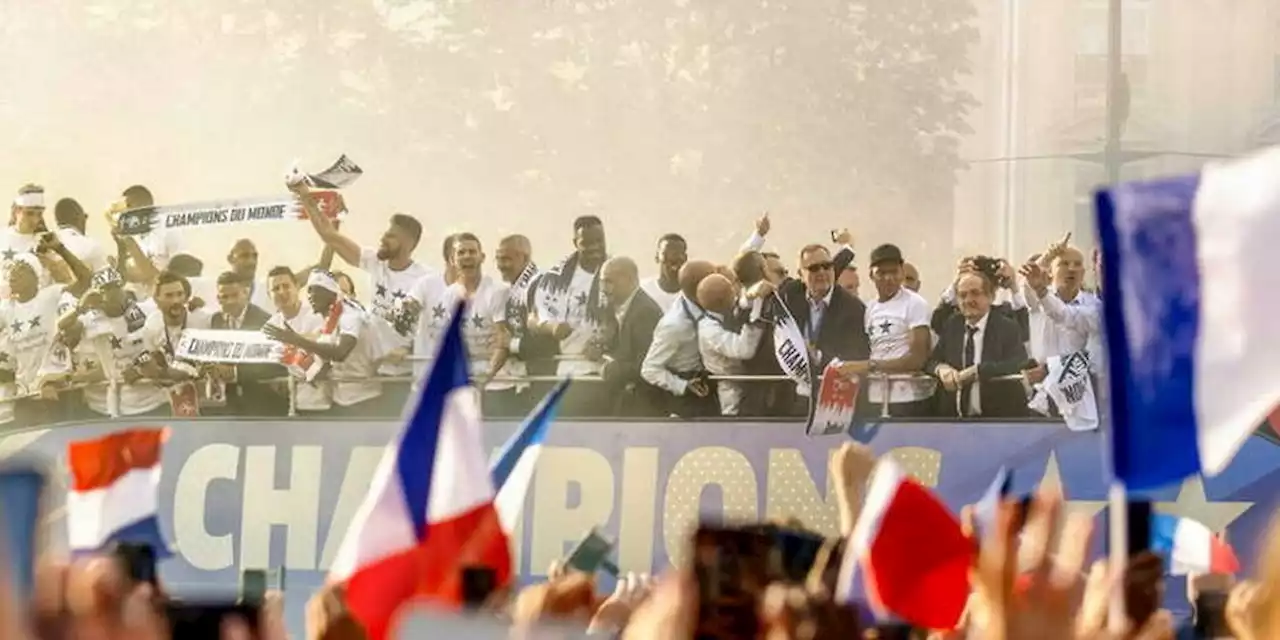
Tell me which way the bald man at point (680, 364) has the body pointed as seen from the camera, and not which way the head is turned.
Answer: to the viewer's right

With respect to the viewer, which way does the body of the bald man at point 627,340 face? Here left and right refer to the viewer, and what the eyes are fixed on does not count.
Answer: facing the viewer and to the left of the viewer

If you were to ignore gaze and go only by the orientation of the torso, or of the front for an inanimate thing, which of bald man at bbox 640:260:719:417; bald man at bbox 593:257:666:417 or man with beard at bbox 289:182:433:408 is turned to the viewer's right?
bald man at bbox 640:260:719:417

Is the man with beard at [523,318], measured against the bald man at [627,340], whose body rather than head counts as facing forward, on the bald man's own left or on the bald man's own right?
on the bald man's own right

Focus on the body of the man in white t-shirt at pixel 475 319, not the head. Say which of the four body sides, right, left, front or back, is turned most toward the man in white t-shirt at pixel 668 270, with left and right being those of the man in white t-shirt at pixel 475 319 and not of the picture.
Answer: left

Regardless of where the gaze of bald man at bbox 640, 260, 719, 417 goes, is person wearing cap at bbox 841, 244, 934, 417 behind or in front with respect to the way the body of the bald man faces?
in front

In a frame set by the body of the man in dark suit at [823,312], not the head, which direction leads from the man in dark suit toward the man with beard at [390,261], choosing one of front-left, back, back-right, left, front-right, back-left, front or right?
right
